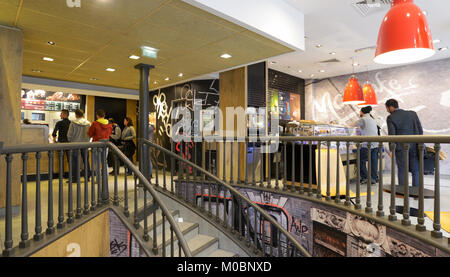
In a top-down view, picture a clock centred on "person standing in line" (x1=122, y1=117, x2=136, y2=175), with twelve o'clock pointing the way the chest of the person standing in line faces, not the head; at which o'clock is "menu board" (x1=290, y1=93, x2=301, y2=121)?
The menu board is roughly at 6 o'clock from the person standing in line.

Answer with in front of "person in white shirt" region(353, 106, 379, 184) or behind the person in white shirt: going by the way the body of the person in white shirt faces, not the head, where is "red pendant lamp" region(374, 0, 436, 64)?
behind

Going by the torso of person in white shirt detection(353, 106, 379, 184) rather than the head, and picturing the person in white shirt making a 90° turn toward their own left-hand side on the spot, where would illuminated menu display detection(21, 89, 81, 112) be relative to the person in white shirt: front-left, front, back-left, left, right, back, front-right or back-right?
front-right

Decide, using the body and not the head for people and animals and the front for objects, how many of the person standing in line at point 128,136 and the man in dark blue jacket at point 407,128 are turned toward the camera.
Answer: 0

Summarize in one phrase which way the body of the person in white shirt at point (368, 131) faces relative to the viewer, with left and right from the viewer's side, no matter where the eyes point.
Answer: facing away from the viewer and to the left of the viewer

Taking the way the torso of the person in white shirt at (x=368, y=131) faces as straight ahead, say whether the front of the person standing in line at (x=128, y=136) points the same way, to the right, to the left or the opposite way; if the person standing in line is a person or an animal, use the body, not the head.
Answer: to the left

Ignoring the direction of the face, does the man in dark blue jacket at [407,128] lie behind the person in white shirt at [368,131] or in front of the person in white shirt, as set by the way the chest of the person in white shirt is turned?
behind

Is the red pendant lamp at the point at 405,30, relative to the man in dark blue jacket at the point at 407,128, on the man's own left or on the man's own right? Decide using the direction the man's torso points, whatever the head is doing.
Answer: on the man's own left

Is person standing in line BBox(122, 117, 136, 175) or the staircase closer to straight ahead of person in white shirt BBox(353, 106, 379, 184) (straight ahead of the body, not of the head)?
the person standing in line

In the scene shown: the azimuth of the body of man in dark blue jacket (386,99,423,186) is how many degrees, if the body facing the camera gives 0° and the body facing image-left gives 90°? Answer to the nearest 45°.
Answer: approximately 135°

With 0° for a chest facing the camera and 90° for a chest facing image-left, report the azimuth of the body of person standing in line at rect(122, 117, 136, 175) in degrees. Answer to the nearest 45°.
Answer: approximately 90°
